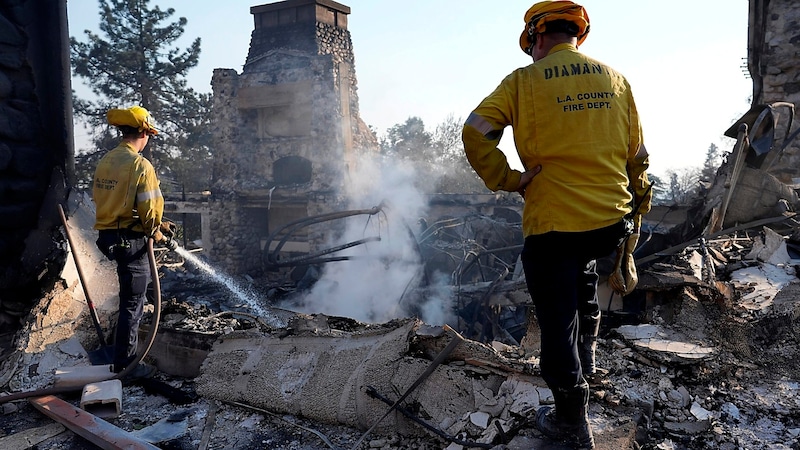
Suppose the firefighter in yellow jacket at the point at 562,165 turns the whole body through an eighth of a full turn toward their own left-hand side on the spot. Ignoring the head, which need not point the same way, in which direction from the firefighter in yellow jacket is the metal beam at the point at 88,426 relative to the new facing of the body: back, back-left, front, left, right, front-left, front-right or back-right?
front-left

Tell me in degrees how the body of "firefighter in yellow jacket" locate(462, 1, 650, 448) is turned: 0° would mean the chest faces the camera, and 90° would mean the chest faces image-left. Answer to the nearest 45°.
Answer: approximately 180°

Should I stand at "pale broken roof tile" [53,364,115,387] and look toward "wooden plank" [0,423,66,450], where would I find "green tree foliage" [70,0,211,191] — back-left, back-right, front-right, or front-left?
back-right

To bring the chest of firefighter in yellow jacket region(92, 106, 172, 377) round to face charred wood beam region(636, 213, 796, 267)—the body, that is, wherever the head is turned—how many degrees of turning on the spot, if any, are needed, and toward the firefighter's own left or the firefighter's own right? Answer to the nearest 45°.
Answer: approximately 45° to the firefighter's own right

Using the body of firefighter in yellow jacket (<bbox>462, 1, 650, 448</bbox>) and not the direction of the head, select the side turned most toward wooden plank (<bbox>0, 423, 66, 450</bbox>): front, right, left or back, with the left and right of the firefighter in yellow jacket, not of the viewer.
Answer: left

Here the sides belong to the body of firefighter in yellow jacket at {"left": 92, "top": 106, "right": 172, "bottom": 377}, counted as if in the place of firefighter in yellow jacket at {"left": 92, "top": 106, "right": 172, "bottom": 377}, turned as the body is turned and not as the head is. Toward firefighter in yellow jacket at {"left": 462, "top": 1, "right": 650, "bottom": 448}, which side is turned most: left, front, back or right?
right

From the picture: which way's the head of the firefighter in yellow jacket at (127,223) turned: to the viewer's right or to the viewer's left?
to the viewer's right

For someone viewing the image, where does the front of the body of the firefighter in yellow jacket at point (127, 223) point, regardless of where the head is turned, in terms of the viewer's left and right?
facing away from the viewer and to the right of the viewer
